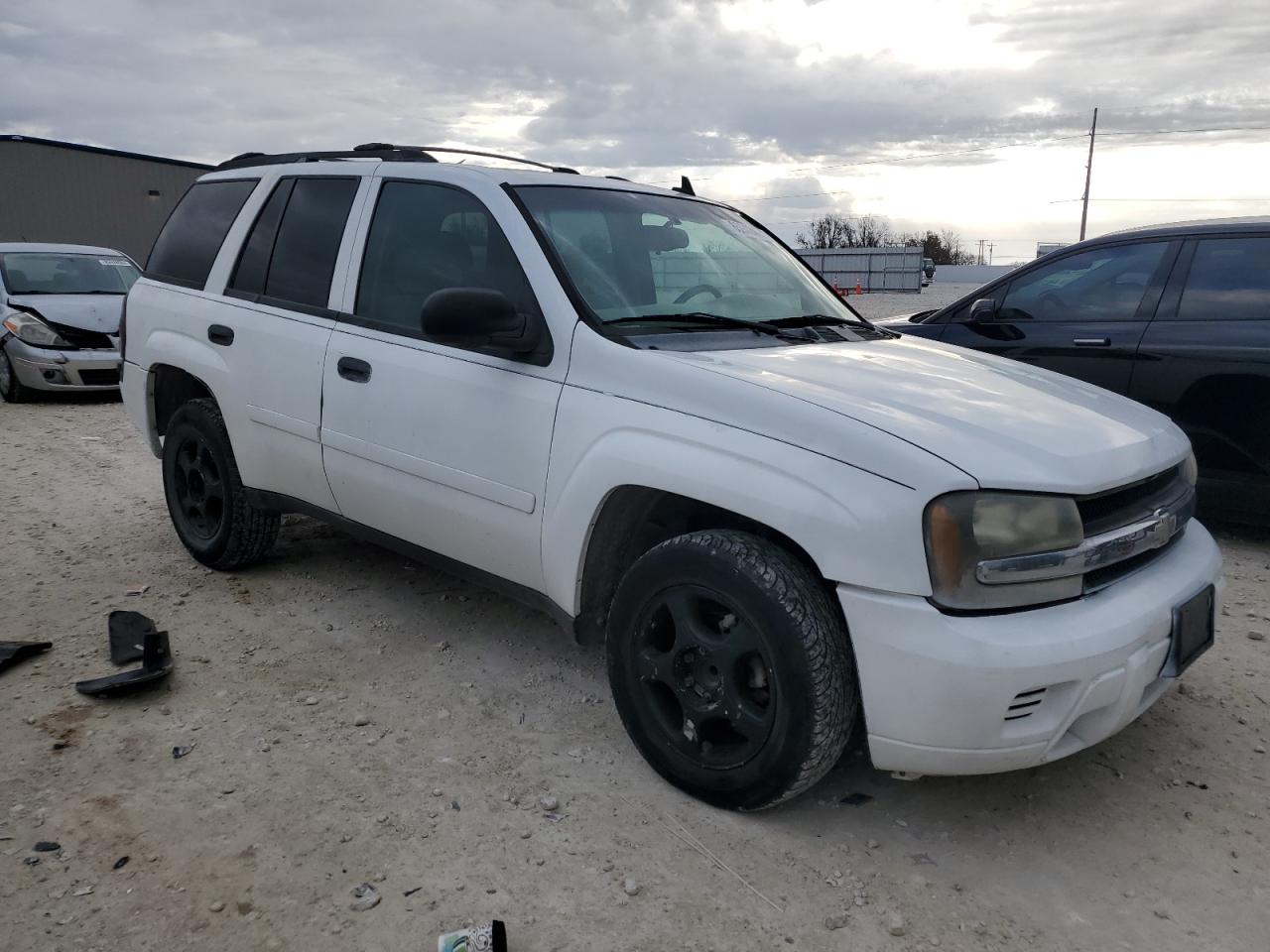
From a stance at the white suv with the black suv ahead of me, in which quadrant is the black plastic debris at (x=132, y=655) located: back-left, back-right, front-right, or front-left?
back-left

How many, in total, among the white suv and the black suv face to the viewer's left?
1

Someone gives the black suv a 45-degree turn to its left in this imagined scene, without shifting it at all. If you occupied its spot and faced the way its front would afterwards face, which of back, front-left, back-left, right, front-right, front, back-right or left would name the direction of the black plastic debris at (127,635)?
front

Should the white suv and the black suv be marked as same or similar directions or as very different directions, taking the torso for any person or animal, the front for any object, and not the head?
very different directions

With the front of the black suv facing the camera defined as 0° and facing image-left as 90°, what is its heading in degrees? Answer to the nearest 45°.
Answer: approximately 90°

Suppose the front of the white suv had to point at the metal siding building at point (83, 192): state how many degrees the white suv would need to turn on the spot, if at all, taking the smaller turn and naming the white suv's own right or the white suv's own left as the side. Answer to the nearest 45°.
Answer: approximately 180°

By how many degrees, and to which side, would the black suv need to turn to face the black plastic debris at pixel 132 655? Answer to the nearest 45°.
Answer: approximately 45° to its left

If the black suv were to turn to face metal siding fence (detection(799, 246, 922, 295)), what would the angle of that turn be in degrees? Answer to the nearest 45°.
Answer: approximately 90° to its right

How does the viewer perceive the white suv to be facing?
facing the viewer and to the right of the viewer

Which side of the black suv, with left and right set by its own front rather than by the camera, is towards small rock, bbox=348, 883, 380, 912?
left

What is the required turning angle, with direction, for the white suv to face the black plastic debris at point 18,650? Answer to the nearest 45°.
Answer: approximately 135° to its right
